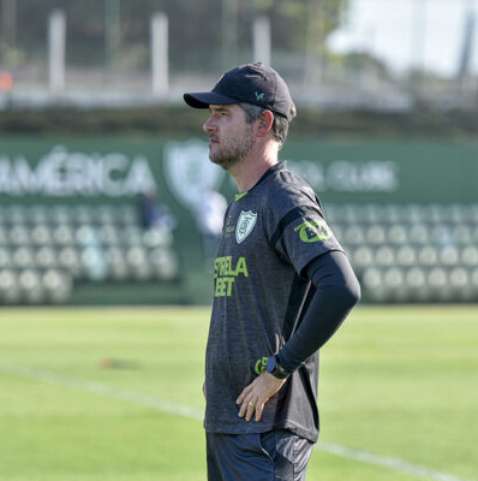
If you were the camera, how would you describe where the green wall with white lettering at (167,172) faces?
facing the viewer

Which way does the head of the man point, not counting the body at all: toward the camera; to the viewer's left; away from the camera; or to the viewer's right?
to the viewer's left

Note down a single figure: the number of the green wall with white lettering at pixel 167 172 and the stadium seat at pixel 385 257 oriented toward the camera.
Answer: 2

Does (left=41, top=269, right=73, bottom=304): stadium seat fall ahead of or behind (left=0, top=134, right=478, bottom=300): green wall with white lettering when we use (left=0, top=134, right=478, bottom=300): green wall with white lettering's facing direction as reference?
ahead

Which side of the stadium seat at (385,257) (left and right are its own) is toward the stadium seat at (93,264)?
right

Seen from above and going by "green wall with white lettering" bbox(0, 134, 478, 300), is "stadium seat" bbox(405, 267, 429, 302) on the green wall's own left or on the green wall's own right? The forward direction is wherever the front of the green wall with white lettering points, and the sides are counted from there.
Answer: on the green wall's own left

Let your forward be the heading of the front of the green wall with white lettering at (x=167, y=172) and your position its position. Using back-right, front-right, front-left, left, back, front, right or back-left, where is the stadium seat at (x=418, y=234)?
left

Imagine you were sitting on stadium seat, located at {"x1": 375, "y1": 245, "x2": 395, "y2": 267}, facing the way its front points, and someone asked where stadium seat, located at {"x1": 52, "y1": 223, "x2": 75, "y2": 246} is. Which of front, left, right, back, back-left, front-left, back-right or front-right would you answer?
right

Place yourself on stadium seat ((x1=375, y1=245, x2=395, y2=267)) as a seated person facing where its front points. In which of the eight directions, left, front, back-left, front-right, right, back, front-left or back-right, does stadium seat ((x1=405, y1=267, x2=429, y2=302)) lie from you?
front-left

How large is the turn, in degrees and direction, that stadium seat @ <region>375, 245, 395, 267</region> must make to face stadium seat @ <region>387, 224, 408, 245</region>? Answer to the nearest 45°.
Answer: approximately 180°

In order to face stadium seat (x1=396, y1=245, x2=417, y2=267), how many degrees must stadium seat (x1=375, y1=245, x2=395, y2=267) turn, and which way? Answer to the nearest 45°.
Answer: approximately 90° to its left

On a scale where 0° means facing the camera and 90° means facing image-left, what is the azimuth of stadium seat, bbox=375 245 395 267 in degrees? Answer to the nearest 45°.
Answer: approximately 0°

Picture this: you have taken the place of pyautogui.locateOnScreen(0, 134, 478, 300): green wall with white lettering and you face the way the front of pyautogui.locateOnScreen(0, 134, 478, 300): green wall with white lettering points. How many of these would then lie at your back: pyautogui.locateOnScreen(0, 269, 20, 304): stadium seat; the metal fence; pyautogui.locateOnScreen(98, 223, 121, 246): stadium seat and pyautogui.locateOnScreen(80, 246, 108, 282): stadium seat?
1

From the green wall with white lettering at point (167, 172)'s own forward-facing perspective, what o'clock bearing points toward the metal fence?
The metal fence is roughly at 6 o'clock from the green wall with white lettering.

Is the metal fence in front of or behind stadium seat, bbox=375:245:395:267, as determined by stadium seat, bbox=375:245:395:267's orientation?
behind

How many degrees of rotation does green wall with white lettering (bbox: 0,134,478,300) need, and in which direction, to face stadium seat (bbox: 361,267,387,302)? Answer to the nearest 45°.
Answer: approximately 45° to its left
